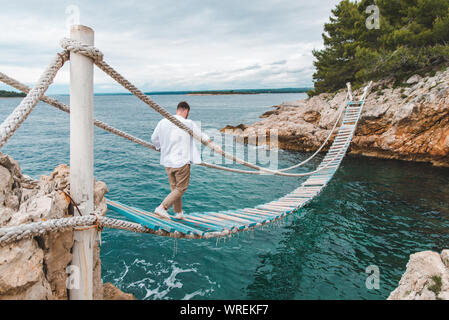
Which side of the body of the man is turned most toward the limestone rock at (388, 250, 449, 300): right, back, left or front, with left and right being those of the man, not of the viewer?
right

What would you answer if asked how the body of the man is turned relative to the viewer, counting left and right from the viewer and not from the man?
facing away from the viewer and to the right of the viewer
